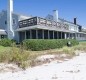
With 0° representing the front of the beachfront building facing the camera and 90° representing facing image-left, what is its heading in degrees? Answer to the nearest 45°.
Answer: approximately 315°
